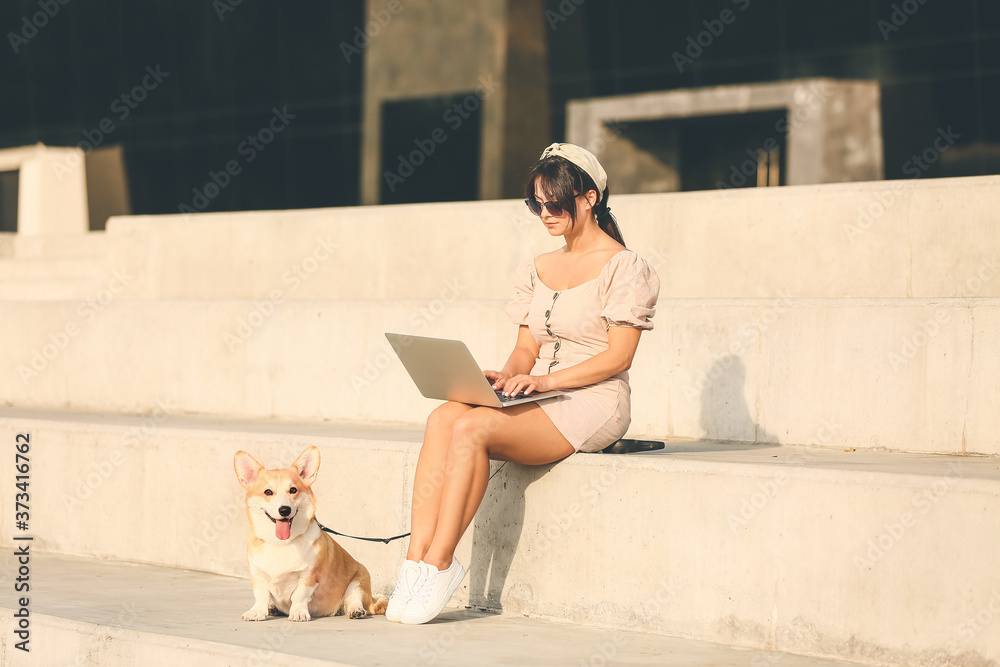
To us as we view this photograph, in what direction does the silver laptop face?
facing away from the viewer and to the right of the viewer

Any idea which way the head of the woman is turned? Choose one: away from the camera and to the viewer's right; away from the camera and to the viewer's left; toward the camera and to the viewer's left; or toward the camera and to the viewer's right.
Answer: toward the camera and to the viewer's left

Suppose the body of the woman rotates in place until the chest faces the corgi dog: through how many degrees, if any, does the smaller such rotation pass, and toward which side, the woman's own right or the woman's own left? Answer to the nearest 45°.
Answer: approximately 45° to the woman's own right

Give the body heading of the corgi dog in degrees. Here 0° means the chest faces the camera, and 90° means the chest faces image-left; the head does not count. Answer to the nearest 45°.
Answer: approximately 45°

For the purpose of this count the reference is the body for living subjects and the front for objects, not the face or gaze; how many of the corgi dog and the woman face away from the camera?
0

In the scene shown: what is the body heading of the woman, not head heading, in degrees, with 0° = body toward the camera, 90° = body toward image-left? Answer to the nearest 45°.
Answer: approximately 45°

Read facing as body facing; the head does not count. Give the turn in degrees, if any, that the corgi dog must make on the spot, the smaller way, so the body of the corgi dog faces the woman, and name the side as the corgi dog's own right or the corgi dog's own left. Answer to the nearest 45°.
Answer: approximately 135° to the corgi dog's own left
